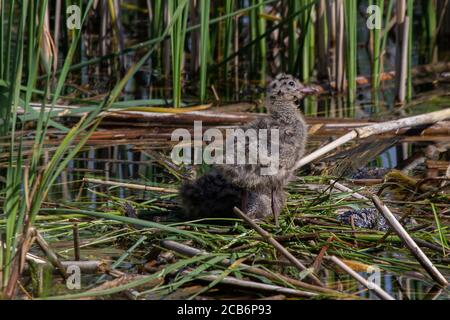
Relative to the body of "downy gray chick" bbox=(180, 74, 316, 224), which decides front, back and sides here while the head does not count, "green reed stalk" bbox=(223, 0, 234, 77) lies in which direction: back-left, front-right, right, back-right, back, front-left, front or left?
left

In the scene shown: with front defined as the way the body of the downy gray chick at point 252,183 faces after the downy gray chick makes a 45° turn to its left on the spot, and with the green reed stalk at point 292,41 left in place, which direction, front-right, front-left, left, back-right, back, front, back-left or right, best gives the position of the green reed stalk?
front-left

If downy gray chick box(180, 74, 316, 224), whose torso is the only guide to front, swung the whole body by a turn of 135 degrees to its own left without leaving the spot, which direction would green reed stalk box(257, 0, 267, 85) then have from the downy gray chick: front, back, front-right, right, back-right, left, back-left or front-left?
front-right

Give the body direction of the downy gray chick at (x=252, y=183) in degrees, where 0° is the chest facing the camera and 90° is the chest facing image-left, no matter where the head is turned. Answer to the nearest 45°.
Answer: approximately 270°

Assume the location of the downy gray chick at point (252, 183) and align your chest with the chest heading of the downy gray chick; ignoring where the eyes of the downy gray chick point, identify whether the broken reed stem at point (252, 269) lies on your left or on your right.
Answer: on your right

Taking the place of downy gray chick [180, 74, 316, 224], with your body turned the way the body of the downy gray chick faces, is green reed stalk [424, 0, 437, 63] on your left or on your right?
on your left

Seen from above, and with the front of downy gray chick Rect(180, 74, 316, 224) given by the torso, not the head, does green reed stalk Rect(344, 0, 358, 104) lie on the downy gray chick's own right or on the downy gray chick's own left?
on the downy gray chick's own left

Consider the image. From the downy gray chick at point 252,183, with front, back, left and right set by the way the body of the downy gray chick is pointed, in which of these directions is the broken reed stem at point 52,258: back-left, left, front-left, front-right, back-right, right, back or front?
back-right
